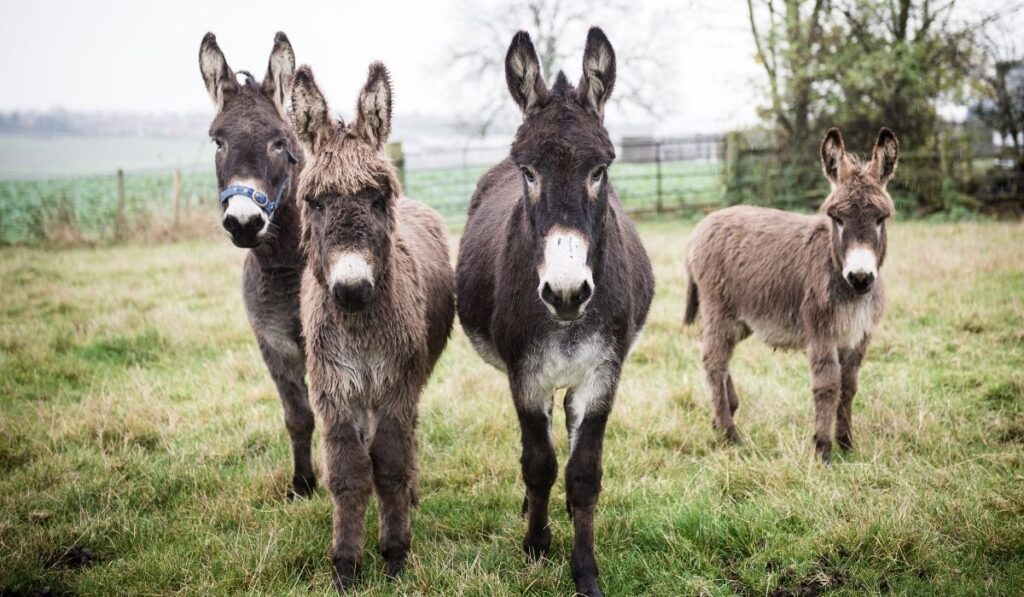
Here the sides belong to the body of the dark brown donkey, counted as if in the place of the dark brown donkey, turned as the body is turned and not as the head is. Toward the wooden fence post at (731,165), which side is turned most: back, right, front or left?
back

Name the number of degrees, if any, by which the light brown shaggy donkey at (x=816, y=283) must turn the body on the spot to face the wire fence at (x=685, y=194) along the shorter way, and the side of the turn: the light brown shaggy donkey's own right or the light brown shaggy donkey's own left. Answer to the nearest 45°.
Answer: approximately 135° to the light brown shaggy donkey's own left

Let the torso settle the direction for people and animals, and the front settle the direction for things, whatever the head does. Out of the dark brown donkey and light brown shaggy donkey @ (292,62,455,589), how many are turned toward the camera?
2

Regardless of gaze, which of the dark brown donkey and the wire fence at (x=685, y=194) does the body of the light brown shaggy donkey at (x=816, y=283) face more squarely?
the dark brown donkey

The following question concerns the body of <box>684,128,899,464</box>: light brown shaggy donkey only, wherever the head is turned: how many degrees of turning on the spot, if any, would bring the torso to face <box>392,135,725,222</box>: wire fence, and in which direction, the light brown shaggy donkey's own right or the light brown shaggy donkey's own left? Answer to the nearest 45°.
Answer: approximately 135° to the light brown shaggy donkey's own left

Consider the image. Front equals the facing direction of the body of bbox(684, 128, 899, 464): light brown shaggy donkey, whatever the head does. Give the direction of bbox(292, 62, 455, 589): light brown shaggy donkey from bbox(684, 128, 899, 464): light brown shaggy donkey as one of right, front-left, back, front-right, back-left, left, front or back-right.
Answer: right

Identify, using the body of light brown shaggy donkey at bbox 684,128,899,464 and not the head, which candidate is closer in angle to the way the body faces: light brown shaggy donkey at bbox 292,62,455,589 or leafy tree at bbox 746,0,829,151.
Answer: the light brown shaggy donkey

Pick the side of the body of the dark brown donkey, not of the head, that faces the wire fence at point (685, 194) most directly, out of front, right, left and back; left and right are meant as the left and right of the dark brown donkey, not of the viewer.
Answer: back
